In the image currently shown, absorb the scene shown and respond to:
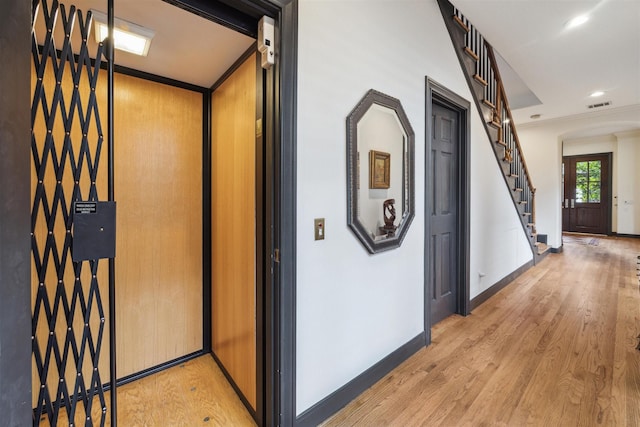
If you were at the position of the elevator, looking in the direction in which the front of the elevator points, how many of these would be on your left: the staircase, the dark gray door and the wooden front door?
3

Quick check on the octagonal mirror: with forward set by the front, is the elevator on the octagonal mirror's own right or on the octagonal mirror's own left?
on the octagonal mirror's own right

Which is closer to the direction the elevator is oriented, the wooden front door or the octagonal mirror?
the octagonal mirror

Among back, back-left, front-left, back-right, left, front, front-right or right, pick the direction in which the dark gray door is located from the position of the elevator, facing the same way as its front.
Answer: left

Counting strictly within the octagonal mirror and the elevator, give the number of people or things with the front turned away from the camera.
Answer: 0

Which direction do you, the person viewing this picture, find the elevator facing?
facing the viewer

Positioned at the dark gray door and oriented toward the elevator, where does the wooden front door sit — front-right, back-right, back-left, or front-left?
back-right

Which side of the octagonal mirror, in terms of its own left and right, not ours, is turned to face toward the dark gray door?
left

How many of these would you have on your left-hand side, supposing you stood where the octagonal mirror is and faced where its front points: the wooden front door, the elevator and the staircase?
2

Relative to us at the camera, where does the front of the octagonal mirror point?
facing the viewer and to the right of the viewer

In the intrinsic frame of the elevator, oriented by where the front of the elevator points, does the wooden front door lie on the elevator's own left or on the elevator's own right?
on the elevator's own left
